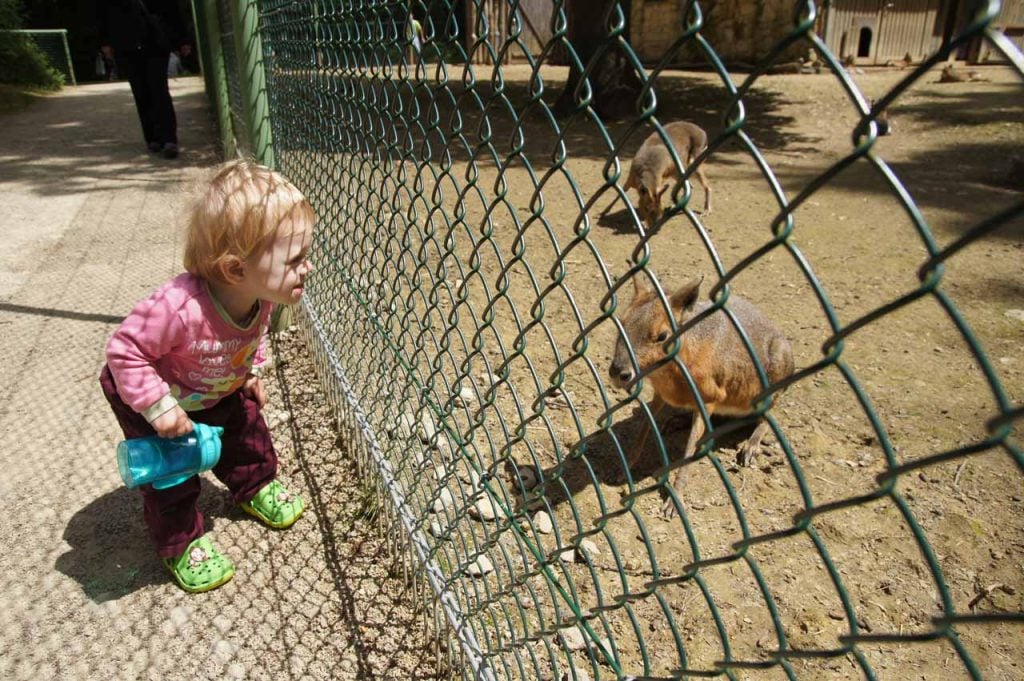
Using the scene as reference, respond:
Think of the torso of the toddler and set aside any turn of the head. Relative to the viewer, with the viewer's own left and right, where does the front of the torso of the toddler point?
facing the viewer and to the right of the viewer

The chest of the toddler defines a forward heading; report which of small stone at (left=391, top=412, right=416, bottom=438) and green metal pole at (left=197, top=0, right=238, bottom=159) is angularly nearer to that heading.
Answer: the small stone

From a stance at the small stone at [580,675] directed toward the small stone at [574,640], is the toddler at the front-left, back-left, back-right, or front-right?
front-left

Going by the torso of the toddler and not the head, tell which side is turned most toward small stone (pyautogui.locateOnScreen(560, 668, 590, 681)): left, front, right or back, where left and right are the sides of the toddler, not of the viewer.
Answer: front

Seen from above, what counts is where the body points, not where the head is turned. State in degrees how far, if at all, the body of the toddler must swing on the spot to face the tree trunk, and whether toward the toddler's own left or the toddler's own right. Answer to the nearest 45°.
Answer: approximately 90° to the toddler's own left

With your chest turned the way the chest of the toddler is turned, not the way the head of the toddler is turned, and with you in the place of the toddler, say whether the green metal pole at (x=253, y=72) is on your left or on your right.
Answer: on your left

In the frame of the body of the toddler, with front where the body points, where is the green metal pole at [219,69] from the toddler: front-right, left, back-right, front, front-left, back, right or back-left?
back-left

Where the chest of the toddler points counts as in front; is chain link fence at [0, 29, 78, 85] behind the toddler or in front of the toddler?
behind

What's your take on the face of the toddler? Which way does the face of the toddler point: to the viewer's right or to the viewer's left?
to the viewer's right

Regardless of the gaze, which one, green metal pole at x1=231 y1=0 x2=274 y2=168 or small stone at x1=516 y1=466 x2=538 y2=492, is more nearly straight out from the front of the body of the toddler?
the small stone

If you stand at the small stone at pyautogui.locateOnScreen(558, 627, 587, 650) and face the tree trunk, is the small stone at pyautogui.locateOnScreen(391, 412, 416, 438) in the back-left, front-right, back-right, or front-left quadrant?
front-left

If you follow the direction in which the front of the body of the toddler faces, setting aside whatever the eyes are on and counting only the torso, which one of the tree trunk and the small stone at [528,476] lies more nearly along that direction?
the small stone
